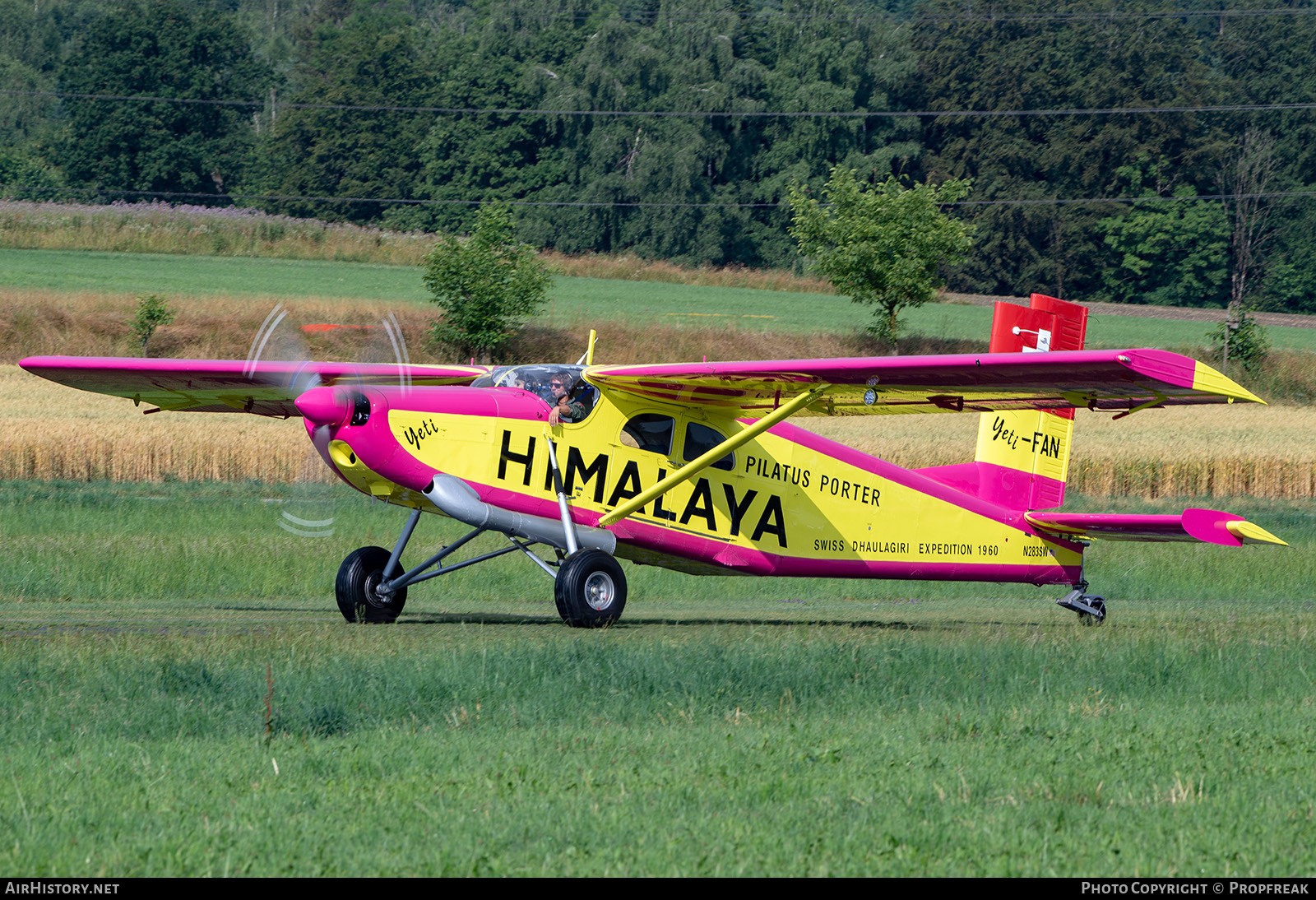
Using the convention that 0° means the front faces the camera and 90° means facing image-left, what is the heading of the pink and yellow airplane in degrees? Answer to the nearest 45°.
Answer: approximately 45°

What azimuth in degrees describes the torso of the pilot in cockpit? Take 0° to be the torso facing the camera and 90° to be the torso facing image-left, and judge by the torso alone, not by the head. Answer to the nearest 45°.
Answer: approximately 45°

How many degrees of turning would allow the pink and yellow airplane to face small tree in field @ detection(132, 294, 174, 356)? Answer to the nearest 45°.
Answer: approximately 90° to its right
